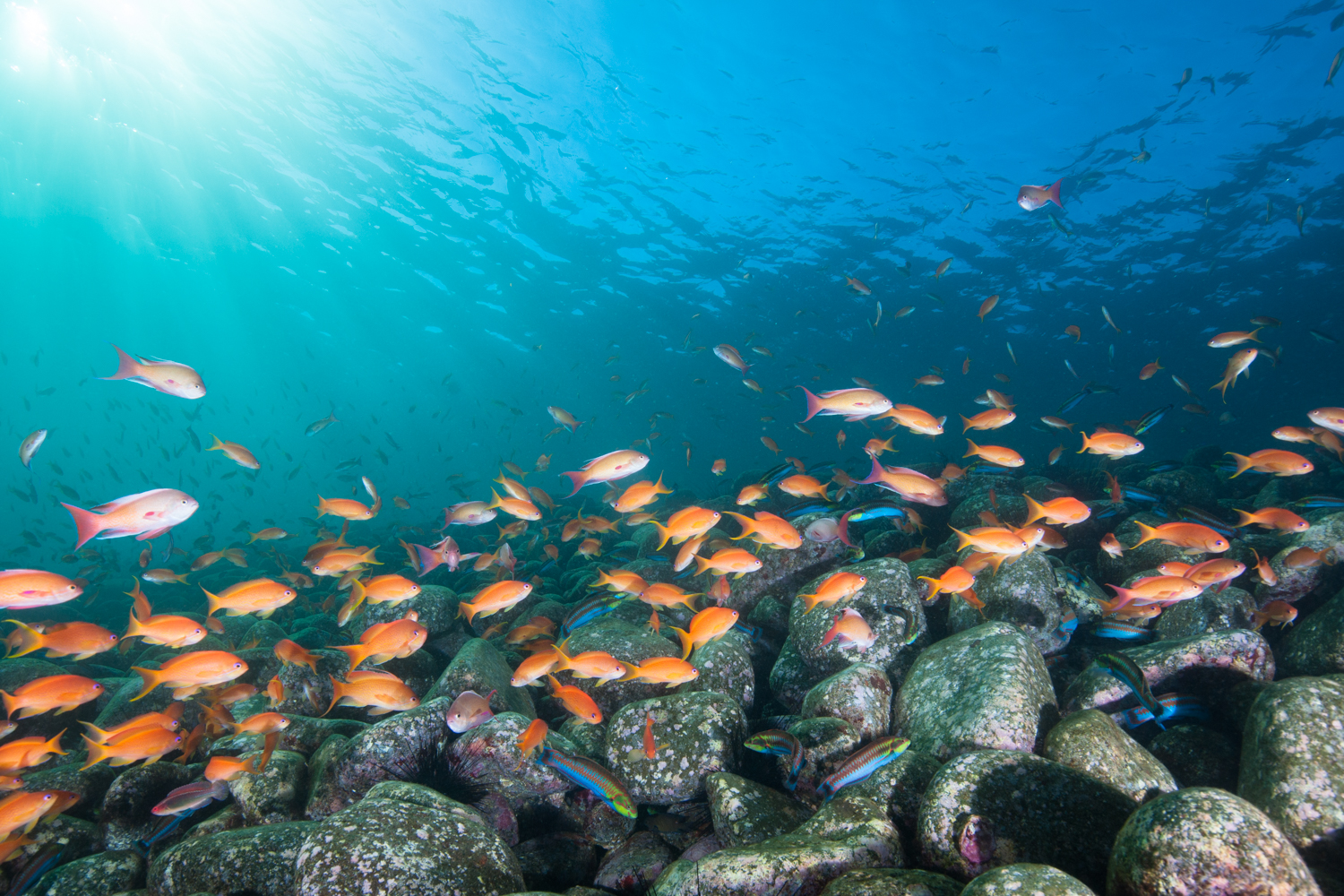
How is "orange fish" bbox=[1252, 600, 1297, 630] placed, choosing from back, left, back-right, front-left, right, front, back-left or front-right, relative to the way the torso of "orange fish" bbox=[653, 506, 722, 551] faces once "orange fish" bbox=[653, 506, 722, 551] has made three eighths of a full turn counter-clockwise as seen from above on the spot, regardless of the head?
back-right

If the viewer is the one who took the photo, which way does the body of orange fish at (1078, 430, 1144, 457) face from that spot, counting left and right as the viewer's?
facing to the right of the viewer

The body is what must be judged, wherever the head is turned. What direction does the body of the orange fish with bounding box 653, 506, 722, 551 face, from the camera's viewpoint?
to the viewer's right

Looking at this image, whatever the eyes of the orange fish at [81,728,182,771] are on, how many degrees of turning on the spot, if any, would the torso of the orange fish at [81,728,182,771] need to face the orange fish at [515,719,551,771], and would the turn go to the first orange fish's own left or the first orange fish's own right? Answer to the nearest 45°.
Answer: approximately 45° to the first orange fish's own right

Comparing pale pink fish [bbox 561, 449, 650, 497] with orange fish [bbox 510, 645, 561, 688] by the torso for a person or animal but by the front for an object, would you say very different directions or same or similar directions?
very different directions

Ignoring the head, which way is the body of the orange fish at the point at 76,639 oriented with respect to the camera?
to the viewer's right

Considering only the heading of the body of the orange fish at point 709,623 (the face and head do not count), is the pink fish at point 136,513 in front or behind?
behind

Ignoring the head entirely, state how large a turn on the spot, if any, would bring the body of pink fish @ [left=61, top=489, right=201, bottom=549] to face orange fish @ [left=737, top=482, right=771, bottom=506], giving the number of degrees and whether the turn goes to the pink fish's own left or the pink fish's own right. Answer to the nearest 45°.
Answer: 0° — it already faces it

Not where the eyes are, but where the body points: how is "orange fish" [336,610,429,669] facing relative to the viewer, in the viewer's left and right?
facing to the right of the viewer

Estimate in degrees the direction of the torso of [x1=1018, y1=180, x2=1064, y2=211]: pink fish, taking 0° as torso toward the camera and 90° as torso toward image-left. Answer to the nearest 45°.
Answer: approximately 90°
